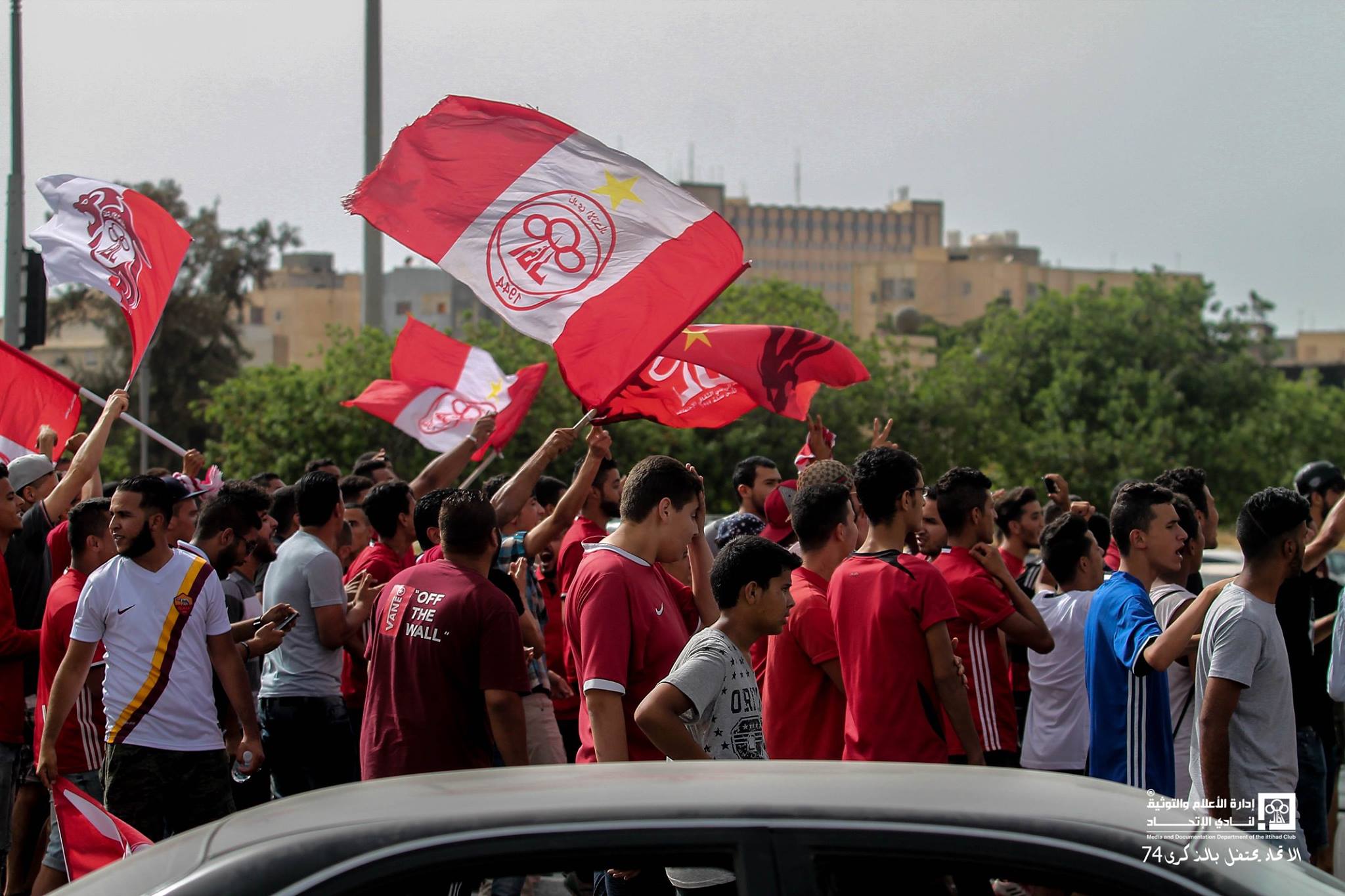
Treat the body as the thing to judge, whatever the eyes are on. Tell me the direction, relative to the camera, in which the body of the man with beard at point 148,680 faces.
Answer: toward the camera

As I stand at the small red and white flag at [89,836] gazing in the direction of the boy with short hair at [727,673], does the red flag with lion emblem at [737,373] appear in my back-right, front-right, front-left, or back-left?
front-left

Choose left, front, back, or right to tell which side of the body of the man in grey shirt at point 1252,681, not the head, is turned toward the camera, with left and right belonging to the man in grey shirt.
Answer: right

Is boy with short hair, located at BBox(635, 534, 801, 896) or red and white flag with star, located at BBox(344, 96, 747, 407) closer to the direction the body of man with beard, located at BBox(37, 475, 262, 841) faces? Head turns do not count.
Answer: the boy with short hair

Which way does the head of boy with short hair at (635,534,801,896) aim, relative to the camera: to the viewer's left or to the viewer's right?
to the viewer's right

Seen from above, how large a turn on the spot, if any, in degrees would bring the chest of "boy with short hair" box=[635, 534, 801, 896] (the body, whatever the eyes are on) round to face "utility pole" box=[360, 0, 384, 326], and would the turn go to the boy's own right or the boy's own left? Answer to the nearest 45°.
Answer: approximately 90° to the boy's own left

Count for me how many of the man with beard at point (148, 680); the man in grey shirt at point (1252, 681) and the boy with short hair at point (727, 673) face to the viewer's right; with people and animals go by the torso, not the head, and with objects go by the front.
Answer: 2

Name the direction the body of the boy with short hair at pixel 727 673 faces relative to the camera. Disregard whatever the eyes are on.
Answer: to the viewer's right

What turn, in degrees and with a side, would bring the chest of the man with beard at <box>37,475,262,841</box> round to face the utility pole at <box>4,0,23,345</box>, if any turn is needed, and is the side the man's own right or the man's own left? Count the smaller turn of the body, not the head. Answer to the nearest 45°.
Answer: approximately 180°

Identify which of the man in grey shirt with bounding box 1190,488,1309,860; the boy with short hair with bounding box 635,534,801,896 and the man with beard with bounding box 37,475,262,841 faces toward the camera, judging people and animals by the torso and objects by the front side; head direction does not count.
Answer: the man with beard
